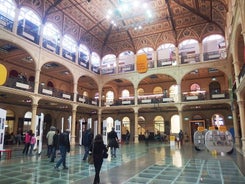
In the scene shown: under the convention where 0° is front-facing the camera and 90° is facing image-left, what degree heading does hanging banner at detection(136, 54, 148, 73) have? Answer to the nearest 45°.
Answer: approximately 0°

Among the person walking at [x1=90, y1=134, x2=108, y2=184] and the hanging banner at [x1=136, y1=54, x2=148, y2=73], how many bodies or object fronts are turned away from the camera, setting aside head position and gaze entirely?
1

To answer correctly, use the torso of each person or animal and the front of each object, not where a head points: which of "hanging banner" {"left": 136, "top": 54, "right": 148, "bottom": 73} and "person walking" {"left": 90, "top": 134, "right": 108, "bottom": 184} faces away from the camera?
the person walking

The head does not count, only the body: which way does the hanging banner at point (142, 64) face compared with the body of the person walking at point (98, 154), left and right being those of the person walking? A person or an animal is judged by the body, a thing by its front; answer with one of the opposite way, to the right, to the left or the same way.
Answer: the opposite way

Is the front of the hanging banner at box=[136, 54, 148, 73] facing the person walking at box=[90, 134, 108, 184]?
yes

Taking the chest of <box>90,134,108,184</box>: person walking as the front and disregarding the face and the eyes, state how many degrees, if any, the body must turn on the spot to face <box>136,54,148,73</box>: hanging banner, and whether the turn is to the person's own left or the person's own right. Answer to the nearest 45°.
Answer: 0° — they already face it

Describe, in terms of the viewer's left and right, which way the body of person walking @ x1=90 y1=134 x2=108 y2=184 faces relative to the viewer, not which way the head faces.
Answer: facing away from the viewer
